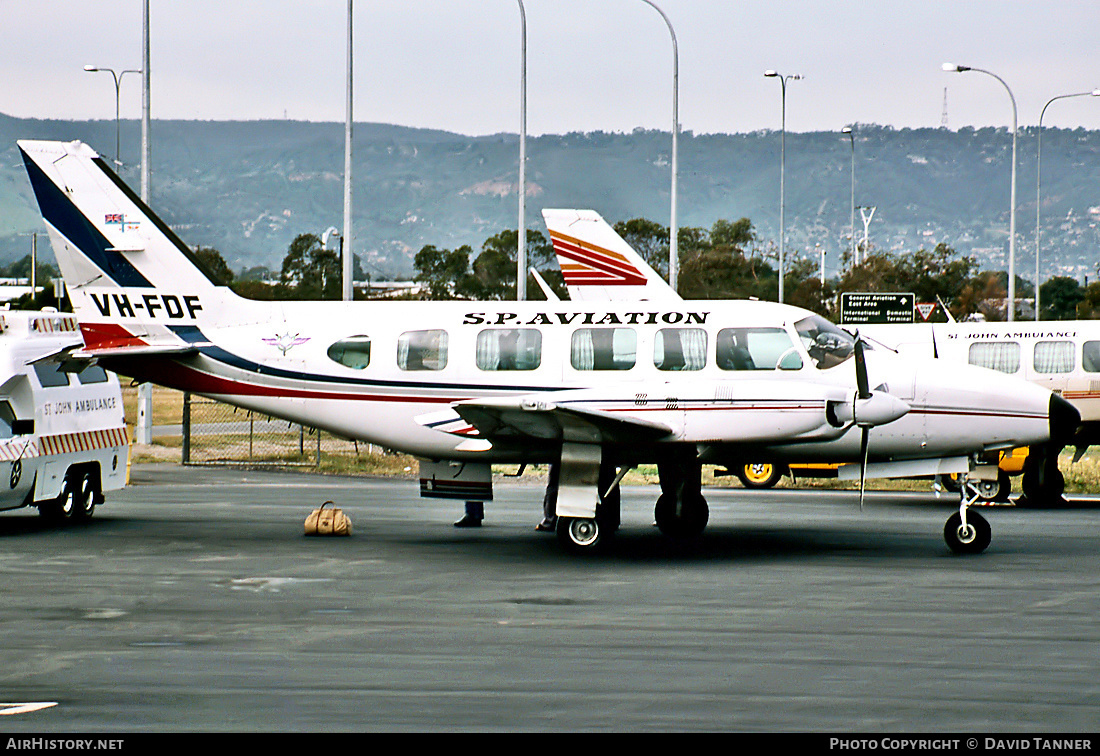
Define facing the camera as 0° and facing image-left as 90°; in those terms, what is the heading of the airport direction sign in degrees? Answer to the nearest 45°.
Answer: approximately 0°

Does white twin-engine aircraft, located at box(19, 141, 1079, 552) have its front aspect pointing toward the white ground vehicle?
no

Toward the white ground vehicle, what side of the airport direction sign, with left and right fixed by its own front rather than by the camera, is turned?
front

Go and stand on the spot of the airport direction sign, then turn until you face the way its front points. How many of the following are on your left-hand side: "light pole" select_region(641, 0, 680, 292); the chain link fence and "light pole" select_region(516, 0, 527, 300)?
0

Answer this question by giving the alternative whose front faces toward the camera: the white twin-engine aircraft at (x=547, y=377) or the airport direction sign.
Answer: the airport direction sign

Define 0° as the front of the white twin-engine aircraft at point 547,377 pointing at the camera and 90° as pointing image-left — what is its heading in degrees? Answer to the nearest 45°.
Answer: approximately 270°

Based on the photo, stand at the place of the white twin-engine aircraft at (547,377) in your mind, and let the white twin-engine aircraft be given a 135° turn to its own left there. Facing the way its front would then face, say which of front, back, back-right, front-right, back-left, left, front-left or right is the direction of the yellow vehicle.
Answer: right

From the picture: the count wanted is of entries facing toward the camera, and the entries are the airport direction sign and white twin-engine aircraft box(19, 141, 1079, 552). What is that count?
1

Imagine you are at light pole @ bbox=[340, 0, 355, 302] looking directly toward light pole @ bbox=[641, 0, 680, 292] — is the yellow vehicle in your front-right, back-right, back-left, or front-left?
front-right

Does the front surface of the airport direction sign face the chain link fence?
no

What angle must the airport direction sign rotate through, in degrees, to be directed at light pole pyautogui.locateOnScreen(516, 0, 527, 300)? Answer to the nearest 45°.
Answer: approximately 45° to its right

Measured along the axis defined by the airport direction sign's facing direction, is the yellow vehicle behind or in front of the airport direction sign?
in front

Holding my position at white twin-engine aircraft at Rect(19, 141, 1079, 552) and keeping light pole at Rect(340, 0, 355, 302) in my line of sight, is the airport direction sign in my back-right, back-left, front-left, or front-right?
front-right

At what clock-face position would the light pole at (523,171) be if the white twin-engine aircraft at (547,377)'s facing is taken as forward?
The light pole is roughly at 9 o'clock from the white twin-engine aircraft.

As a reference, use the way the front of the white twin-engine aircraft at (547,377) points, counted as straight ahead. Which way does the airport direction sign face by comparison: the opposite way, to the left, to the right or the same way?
to the right

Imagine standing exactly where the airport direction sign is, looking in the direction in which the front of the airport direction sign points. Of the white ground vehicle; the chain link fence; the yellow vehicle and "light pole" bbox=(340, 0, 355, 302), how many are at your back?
0
